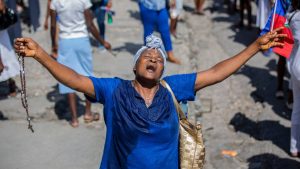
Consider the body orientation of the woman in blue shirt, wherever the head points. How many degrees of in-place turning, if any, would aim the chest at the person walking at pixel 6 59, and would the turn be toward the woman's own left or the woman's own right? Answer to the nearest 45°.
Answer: approximately 135° to the woman's own right

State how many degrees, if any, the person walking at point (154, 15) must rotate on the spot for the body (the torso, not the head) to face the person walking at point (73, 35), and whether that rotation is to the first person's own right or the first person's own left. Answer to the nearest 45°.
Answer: approximately 90° to the first person's own right

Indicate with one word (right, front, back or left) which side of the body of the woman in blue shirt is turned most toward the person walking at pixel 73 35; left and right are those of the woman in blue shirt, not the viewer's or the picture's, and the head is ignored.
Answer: back

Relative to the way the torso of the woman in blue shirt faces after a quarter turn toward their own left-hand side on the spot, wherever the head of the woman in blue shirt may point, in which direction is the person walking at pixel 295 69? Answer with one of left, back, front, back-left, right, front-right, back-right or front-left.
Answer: front-left

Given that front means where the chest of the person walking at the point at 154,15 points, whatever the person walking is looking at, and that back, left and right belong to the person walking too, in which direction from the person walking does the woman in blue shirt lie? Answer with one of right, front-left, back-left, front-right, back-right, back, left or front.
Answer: front-right

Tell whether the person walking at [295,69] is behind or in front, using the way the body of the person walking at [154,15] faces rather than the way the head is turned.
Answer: in front

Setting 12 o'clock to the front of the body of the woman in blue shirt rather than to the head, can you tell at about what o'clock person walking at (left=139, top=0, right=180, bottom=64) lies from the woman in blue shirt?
The person walking is roughly at 6 o'clock from the woman in blue shirt.

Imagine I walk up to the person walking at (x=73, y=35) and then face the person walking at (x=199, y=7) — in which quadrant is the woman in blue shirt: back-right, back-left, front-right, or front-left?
back-right

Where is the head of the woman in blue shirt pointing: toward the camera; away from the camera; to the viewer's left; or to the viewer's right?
toward the camera

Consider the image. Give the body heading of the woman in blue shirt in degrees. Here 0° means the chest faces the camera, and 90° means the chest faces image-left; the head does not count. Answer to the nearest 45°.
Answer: approximately 0°

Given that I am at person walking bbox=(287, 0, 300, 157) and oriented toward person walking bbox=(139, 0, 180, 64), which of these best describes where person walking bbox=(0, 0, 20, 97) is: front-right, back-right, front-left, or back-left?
front-left

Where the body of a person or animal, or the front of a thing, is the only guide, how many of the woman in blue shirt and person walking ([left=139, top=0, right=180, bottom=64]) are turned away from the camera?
0

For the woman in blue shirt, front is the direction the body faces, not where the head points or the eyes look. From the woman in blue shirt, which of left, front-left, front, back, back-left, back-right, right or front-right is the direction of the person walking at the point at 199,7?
back

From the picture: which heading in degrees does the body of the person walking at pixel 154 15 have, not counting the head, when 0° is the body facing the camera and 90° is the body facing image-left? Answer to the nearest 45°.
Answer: approximately 315°

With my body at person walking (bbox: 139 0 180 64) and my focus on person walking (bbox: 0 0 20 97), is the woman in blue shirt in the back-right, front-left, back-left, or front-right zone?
front-left

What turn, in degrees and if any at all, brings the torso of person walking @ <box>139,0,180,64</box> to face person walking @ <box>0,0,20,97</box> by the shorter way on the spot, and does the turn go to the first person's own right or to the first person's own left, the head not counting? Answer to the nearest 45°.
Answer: approximately 90° to the first person's own right
